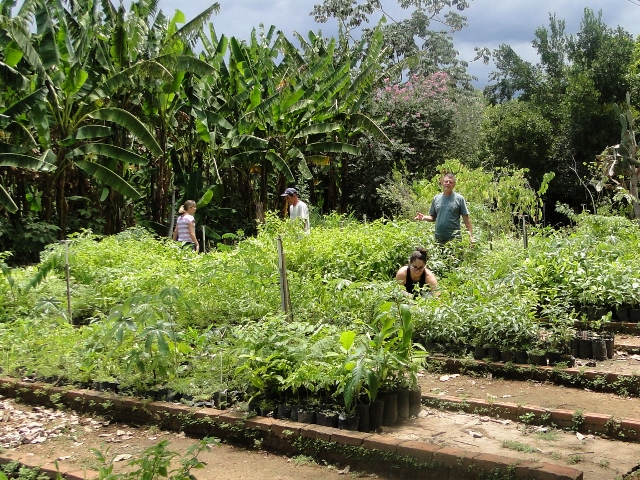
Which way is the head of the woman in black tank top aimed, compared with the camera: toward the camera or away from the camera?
toward the camera

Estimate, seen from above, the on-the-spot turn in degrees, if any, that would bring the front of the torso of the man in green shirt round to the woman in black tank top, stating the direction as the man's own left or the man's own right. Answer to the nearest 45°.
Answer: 0° — they already face them

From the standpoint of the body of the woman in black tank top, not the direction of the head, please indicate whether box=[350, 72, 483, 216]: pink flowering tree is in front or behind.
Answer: behind

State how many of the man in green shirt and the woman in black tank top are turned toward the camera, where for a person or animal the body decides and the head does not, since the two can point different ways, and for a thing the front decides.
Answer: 2

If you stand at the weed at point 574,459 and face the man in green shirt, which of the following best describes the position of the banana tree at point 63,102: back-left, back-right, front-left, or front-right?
front-left

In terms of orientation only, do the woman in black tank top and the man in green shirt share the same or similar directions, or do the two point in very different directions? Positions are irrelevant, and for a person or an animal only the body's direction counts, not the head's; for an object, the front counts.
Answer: same or similar directions

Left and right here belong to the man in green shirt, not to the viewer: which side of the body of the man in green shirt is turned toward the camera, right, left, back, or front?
front

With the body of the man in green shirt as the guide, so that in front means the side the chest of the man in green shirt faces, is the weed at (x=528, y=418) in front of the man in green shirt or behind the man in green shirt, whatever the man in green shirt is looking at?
in front

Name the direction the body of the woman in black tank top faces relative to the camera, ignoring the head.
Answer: toward the camera

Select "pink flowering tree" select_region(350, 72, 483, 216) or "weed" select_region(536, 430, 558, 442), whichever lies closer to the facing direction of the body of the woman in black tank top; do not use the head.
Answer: the weed

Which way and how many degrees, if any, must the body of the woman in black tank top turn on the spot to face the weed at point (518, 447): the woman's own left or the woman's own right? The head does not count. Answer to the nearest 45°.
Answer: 0° — they already face it

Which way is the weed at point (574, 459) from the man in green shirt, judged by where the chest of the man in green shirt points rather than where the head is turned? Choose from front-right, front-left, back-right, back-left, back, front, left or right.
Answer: front

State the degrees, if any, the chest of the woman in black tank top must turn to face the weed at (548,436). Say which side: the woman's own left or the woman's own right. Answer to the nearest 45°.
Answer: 0° — they already face it

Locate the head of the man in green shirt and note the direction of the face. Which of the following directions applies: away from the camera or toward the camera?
toward the camera

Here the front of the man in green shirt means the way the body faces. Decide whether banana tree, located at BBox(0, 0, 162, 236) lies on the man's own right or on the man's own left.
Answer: on the man's own right

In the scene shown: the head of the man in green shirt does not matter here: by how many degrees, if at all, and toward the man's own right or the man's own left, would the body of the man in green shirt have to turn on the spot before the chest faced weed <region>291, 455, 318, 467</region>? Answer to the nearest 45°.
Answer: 0° — they already face it
